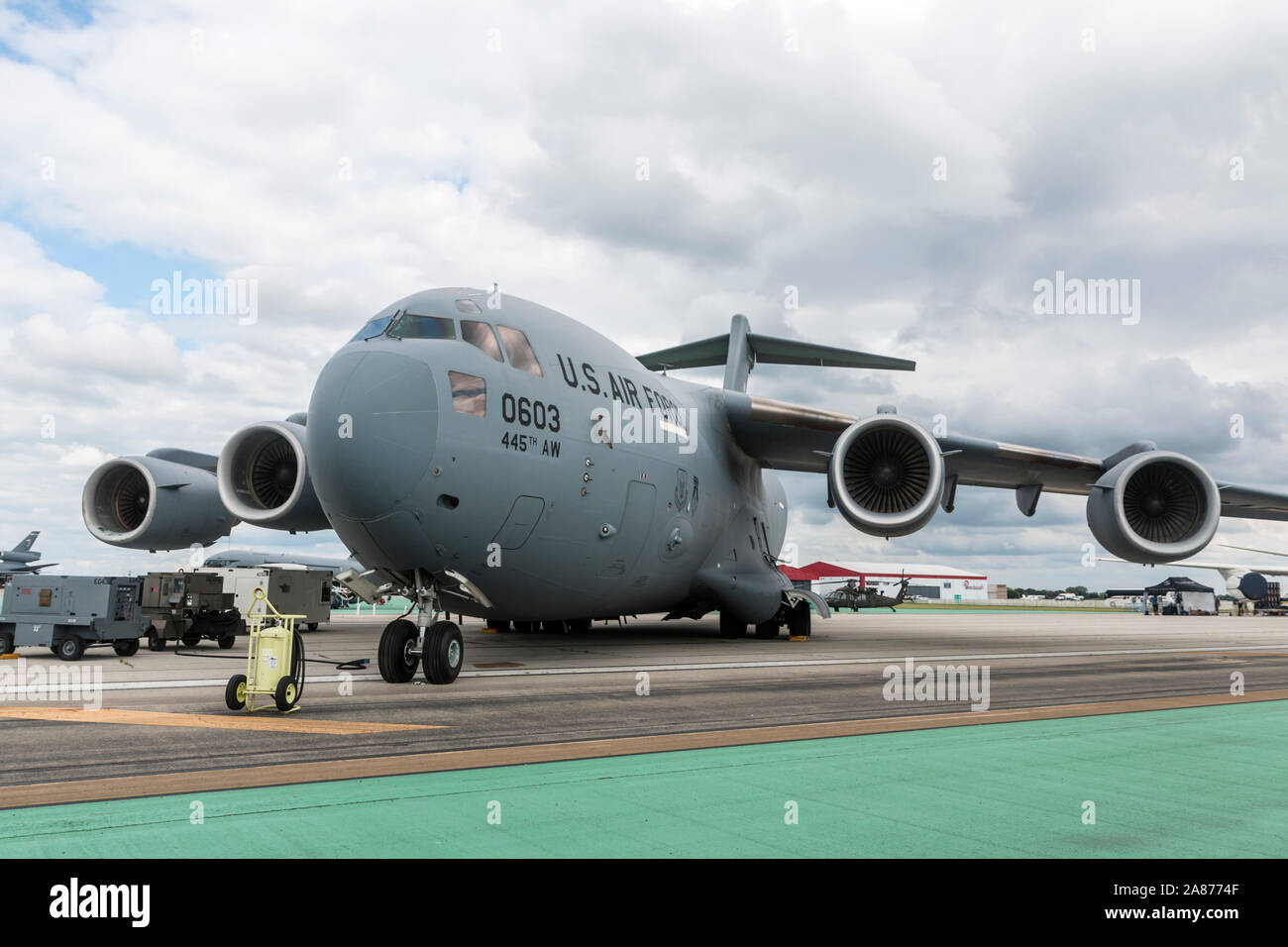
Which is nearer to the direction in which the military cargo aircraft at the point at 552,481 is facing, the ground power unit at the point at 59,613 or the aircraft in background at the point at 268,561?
the ground power unit

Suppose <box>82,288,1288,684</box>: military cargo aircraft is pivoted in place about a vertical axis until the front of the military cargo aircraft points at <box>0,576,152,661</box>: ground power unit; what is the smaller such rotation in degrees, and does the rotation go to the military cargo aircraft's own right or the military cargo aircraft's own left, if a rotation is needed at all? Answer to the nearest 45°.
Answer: approximately 45° to the military cargo aircraft's own right

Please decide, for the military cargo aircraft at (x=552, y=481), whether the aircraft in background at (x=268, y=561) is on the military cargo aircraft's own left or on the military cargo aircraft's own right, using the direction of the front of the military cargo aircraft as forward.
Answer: on the military cargo aircraft's own right

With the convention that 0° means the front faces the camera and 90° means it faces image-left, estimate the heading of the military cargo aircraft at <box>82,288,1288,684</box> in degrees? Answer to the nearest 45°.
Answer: approximately 45°
